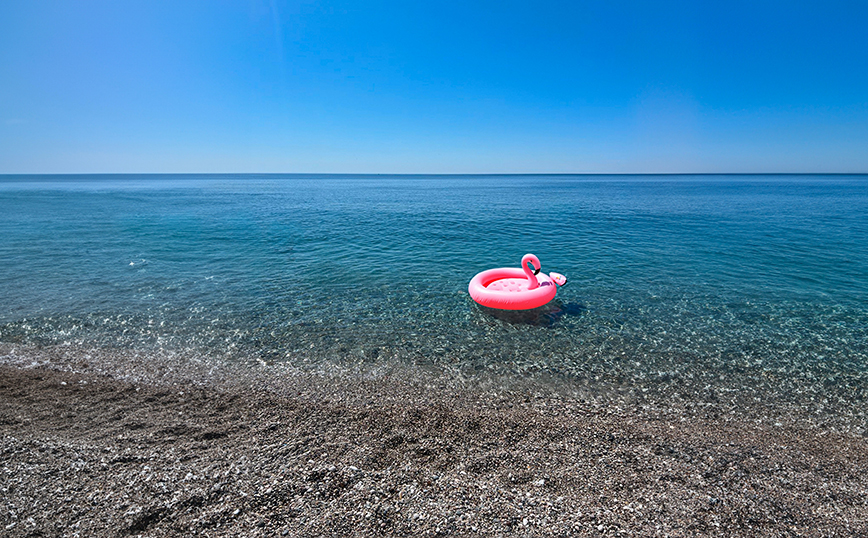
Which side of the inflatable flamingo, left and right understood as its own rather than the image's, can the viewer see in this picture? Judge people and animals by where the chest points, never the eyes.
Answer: right
